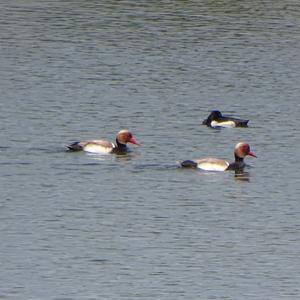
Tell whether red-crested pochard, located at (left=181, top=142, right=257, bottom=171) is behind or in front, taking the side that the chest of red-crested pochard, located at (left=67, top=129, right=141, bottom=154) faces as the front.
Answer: in front

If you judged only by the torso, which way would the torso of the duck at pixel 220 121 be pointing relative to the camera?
to the viewer's left

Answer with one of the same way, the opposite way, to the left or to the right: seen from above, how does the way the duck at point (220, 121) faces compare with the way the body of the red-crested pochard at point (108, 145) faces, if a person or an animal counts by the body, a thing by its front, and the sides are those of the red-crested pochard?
the opposite way

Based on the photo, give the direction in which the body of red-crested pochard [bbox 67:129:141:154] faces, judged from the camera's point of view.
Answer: to the viewer's right

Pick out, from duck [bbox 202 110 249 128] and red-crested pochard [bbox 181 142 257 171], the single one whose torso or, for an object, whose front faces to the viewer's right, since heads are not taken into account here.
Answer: the red-crested pochard

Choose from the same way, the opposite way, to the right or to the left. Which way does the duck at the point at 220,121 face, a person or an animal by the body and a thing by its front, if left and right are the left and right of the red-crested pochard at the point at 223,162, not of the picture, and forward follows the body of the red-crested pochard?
the opposite way

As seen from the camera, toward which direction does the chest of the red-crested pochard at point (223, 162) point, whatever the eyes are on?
to the viewer's right

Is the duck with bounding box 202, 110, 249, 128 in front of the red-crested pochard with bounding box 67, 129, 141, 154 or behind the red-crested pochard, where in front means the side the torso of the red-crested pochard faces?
in front
